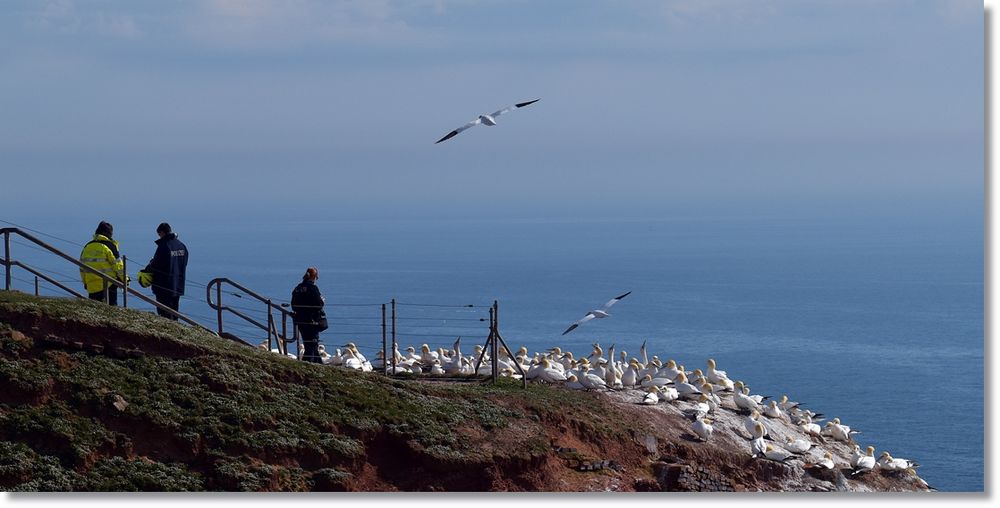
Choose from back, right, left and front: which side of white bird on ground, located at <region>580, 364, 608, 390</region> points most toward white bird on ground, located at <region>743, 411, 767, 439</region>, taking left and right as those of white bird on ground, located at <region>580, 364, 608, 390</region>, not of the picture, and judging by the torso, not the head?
back

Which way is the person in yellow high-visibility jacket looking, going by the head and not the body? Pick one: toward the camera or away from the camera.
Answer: away from the camera

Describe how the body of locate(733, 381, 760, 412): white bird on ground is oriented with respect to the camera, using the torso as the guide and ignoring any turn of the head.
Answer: to the viewer's left

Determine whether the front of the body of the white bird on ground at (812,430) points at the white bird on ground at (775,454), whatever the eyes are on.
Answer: no

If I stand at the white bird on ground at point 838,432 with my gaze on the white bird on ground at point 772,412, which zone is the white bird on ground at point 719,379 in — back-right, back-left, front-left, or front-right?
front-right

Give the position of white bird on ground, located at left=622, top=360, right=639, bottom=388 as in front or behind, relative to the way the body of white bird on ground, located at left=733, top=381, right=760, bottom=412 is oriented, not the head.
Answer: in front

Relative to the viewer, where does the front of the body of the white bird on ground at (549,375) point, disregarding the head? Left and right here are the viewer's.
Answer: facing to the left of the viewer
